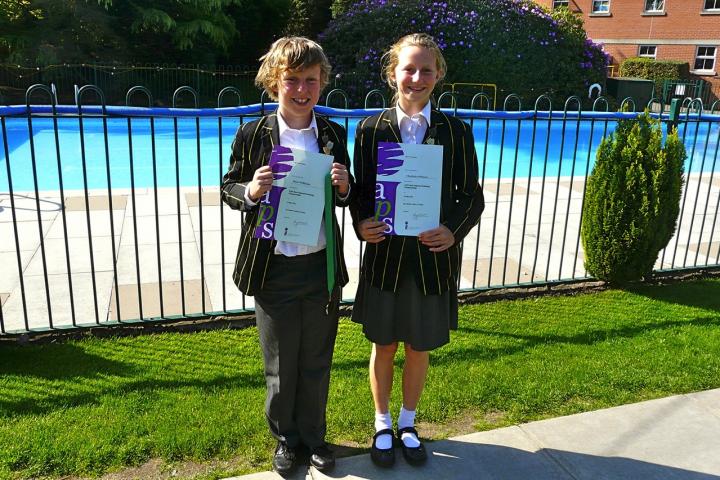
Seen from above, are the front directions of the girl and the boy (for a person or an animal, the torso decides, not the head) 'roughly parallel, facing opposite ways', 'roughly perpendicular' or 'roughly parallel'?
roughly parallel

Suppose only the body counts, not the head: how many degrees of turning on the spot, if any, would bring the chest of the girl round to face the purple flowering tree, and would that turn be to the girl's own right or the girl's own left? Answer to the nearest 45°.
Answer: approximately 180°

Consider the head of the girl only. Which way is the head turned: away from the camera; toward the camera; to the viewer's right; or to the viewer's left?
toward the camera

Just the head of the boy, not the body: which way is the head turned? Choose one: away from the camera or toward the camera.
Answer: toward the camera

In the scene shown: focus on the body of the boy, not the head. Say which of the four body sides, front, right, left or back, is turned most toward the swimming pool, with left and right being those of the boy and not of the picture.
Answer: back

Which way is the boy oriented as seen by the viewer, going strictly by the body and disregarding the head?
toward the camera

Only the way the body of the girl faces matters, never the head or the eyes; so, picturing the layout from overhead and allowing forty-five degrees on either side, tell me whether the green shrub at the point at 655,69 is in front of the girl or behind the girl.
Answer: behind

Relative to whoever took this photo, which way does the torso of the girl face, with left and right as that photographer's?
facing the viewer

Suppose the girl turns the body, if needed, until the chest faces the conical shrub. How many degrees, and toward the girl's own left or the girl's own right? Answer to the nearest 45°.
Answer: approximately 135° to the girl's own left

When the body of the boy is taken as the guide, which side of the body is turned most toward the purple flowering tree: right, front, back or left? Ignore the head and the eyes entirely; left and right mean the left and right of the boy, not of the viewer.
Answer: back

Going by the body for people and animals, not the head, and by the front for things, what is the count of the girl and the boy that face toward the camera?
2
